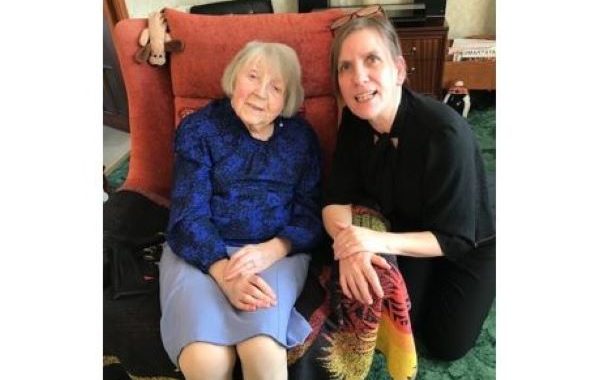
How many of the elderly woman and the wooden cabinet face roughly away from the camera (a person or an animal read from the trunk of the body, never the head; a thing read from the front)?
0

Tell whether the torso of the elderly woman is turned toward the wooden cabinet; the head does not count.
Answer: no

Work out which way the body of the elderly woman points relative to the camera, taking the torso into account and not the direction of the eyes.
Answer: toward the camera

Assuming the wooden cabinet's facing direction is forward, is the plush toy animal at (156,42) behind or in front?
in front

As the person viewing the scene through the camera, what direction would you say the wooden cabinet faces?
facing the viewer and to the left of the viewer

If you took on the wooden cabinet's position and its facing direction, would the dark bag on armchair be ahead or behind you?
ahead

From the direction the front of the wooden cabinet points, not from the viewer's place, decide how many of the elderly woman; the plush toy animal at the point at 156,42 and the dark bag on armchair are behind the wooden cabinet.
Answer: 0
